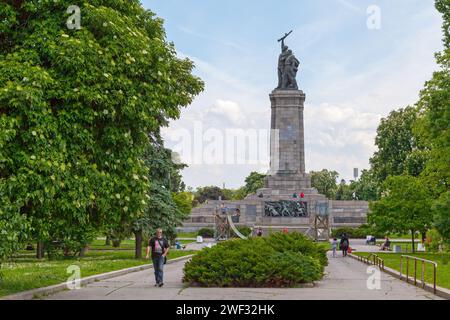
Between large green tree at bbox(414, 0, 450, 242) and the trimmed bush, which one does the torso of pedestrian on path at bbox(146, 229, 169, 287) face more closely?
the trimmed bush

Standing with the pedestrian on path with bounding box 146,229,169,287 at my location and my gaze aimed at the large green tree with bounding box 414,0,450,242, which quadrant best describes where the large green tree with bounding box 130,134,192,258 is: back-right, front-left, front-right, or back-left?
front-left

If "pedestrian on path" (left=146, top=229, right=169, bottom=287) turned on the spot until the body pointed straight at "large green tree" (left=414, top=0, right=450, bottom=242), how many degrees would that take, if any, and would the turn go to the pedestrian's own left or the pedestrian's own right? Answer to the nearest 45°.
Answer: approximately 135° to the pedestrian's own left

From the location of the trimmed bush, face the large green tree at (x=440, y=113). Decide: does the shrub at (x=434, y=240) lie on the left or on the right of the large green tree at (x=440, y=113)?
left

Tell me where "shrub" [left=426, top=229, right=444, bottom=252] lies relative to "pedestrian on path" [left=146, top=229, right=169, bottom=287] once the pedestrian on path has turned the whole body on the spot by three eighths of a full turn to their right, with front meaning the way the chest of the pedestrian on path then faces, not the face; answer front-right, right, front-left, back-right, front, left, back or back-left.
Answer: back-right

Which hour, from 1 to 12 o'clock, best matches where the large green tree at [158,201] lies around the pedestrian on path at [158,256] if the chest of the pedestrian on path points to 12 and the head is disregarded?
The large green tree is roughly at 6 o'clock from the pedestrian on path.

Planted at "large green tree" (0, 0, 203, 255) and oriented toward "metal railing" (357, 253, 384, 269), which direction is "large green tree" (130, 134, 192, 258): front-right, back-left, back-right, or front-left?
front-left

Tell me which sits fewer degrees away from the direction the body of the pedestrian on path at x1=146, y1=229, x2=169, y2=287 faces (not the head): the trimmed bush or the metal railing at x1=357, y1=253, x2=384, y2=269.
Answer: the trimmed bush

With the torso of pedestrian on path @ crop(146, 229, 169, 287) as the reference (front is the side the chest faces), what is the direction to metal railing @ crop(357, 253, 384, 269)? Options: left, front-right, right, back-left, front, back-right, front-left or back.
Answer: back-left

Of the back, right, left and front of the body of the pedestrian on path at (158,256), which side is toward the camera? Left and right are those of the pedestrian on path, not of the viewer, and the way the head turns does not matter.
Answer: front

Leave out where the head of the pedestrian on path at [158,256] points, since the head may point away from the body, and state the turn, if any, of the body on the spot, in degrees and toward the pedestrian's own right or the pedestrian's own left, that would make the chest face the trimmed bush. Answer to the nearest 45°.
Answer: approximately 90° to the pedestrian's own left
